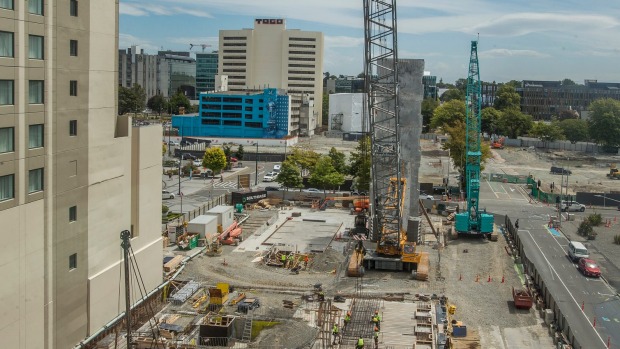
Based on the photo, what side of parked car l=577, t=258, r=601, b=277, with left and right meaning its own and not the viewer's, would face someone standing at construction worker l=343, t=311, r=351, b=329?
right

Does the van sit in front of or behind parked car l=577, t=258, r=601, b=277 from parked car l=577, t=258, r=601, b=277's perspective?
behind

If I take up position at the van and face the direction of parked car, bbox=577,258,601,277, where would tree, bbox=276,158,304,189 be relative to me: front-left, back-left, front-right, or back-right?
back-right

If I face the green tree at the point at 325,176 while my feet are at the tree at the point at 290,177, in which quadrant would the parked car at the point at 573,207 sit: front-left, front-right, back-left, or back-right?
front-right

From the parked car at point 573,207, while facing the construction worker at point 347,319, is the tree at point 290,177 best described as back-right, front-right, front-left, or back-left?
front-right

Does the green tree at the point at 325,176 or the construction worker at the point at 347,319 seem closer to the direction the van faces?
the construction worker

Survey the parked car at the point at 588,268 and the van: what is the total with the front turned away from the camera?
0

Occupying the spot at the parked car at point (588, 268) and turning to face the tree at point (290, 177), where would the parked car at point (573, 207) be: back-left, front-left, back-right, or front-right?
front-right

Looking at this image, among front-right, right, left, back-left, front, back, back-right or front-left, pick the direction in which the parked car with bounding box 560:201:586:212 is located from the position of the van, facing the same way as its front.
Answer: back-left

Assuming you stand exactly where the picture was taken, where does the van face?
facing the viewer and to the right of the viewer
